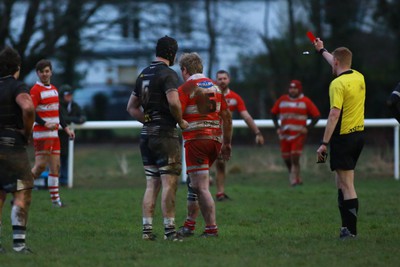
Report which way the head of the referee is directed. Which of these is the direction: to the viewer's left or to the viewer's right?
to the viewer's left

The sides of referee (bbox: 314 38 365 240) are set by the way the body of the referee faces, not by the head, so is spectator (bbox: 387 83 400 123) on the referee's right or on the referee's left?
on the referee's right

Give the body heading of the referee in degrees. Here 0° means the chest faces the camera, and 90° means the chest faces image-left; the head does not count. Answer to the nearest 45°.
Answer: approximately 135°
